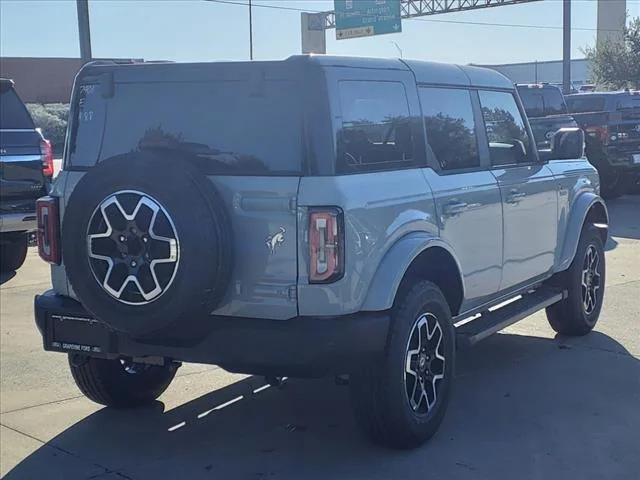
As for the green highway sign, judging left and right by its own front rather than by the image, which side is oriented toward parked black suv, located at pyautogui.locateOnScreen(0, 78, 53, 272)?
front

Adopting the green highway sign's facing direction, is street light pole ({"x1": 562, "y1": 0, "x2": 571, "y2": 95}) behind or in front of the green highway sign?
in front

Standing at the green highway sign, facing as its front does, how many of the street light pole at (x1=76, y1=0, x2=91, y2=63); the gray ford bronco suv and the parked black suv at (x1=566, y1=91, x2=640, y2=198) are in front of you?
3

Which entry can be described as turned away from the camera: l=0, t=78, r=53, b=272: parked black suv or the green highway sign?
the parked black suv

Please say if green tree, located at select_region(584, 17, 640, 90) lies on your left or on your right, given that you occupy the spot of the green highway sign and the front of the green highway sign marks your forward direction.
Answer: on your left

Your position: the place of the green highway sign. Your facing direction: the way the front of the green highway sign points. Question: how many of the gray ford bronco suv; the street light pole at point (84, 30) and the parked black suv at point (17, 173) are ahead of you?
3

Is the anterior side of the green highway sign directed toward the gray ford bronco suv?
yes

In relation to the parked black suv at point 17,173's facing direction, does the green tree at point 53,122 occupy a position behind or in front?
in front

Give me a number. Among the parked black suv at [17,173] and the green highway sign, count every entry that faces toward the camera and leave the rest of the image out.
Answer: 1

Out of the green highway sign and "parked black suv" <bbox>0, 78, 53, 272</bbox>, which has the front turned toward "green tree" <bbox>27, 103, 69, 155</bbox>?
the parked black suv

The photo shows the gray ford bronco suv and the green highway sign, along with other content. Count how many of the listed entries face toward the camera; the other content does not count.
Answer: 1

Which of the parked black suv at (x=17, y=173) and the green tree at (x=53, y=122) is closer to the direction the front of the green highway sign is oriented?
the parked black suv

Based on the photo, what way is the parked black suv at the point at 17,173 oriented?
away from the camera

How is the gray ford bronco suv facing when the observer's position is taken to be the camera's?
facing away from the viewer and to the right of the viewer

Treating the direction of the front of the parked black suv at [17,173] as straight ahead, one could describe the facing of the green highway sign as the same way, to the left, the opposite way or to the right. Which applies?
the opposite way

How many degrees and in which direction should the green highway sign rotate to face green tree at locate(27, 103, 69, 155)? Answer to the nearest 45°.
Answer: approximately 90° to its right

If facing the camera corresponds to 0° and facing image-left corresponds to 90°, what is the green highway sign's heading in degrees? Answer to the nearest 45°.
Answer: approximately 0°

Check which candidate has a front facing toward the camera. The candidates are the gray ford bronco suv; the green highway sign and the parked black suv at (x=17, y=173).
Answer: the green highway sign
